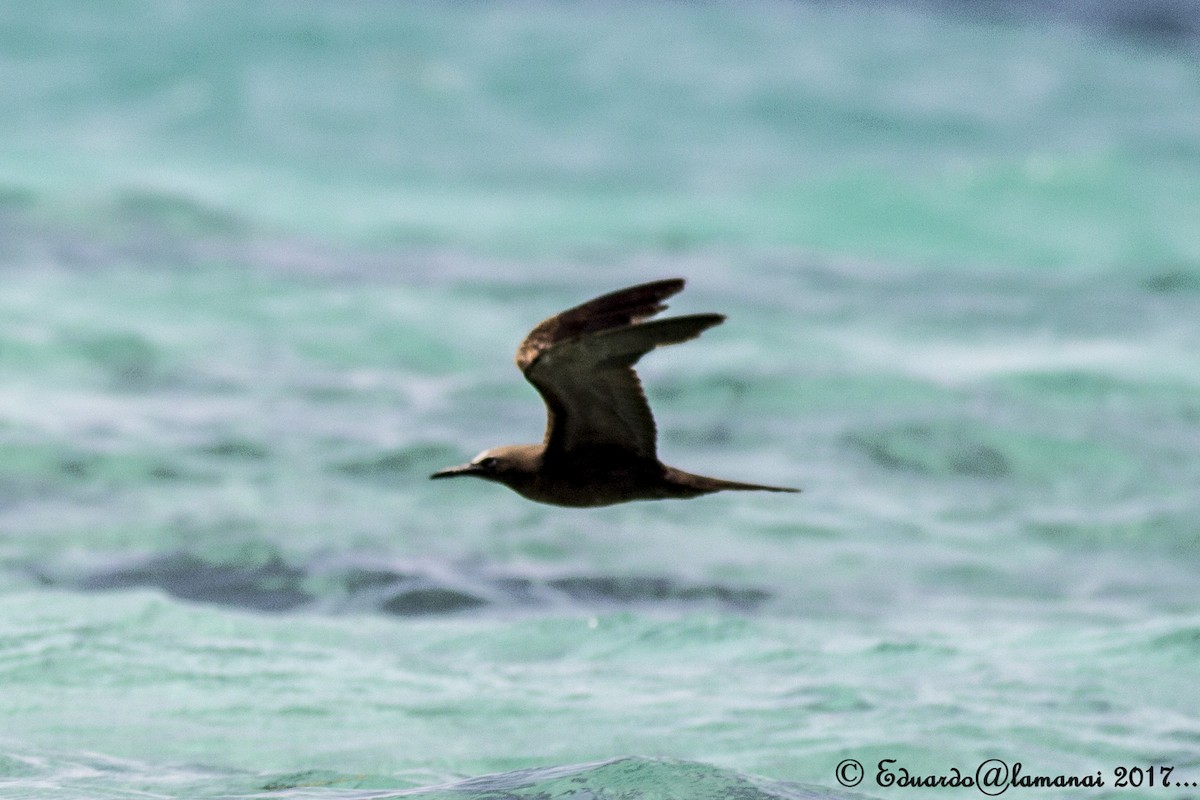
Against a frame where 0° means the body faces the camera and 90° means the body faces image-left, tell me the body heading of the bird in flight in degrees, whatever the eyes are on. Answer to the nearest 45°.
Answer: approximately 90°
